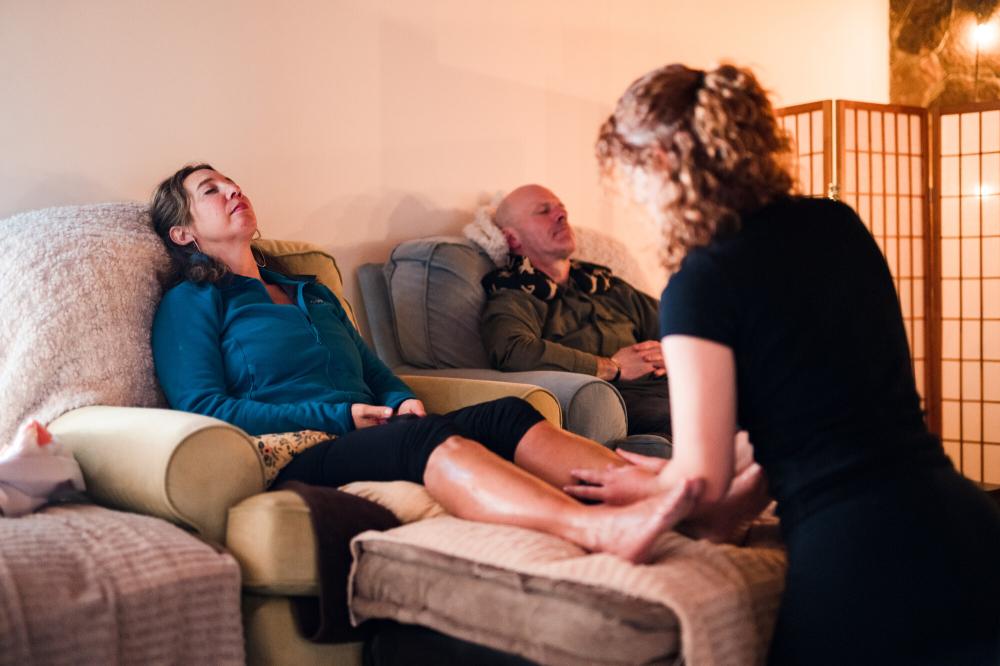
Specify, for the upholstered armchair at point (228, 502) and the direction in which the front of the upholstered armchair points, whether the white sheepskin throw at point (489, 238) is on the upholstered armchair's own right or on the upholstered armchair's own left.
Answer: on the upholstered armchair's own left

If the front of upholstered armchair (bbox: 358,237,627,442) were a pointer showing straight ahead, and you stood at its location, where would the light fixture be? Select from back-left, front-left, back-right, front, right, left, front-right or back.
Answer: left

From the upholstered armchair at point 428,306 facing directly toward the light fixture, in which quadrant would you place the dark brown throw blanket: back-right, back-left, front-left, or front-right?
back-right

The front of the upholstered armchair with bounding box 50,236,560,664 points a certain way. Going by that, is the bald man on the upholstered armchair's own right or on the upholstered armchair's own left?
on the upholstered armchair's own left

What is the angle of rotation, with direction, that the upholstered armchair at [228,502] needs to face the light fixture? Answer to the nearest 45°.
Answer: approximately 90° to its left

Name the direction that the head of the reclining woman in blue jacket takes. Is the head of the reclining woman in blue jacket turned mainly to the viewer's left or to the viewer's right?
to the viewer's right

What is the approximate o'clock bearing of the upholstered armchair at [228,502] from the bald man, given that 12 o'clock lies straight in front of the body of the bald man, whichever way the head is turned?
The upholstered armchair is roughly at 2 o'clock from the bald man.

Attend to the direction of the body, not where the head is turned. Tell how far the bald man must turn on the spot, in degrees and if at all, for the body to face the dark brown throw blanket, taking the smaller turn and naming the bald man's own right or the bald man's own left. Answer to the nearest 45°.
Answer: approximately 45° to the bald man's own right

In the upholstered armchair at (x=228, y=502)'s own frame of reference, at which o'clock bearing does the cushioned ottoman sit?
The cushioned ottoman is roughly at 12 o'clock from the upholstered armchair.

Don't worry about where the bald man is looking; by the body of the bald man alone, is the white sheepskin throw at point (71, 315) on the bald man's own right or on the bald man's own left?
on the bald man's own right

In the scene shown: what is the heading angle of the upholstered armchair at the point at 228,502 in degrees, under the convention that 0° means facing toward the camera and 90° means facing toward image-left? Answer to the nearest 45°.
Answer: approximately 315°
